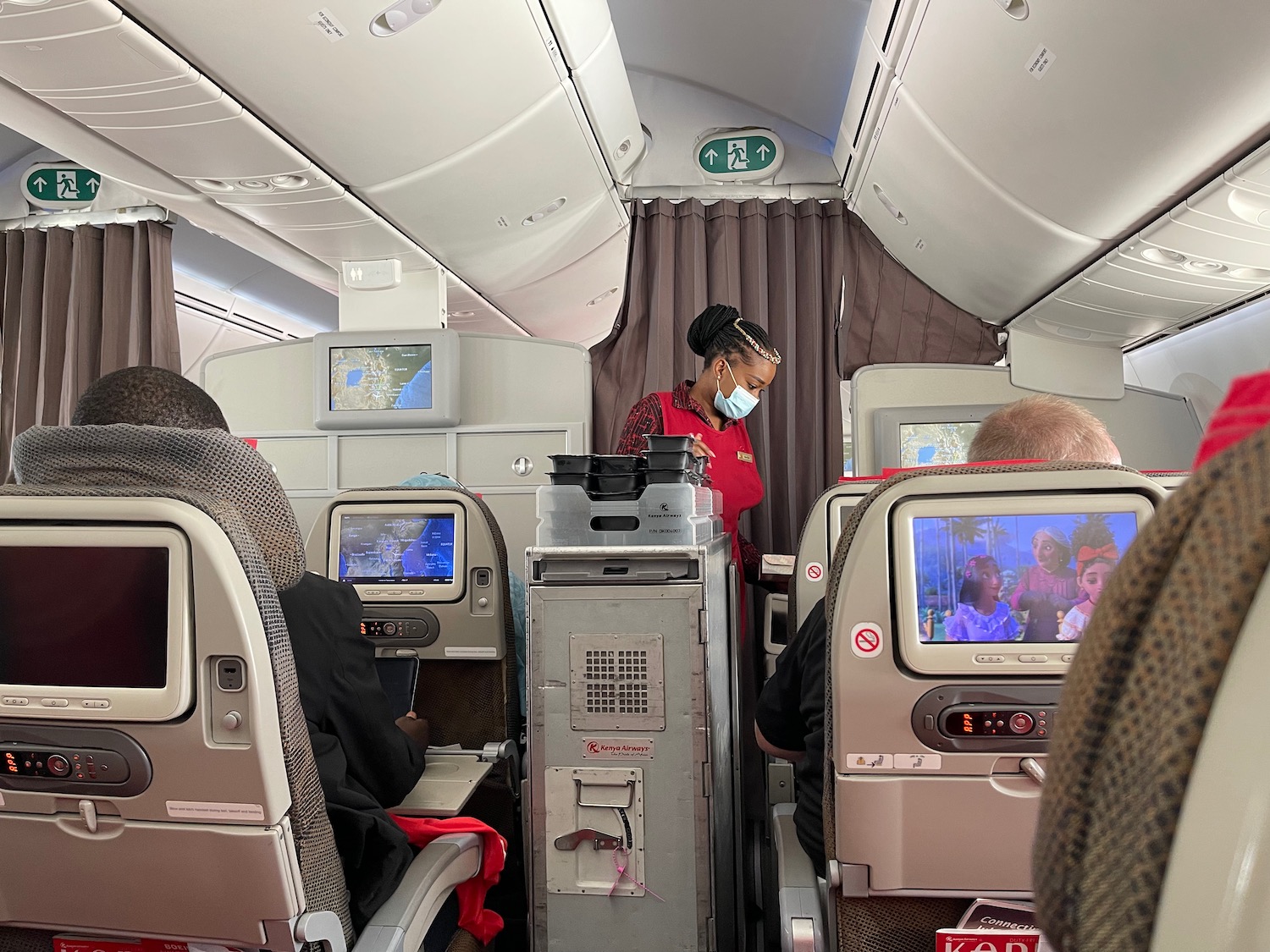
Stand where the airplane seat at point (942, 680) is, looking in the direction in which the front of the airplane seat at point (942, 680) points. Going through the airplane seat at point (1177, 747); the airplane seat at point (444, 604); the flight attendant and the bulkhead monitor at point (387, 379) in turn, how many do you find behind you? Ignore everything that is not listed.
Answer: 1

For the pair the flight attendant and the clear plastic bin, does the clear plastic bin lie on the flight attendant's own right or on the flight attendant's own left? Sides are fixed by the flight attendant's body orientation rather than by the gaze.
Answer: on the flight attendant's own right

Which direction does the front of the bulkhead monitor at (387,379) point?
toward the camera

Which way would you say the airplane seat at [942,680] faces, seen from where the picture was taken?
facing away from the viewer

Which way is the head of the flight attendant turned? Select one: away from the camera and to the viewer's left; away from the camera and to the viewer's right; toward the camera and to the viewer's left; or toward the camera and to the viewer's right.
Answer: toward the camera and to the viewer's right

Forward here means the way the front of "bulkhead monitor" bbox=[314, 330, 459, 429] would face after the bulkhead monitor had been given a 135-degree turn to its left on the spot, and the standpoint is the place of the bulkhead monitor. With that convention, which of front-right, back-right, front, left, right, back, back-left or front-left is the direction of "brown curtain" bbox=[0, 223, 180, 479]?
left

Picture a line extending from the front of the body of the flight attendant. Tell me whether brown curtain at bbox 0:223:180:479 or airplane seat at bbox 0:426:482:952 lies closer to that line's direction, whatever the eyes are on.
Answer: the airplane seat

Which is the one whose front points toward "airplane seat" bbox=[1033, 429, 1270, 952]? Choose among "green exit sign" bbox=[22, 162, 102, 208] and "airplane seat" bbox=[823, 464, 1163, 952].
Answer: the green exit sign

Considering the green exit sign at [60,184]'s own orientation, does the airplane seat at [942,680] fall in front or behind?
in front

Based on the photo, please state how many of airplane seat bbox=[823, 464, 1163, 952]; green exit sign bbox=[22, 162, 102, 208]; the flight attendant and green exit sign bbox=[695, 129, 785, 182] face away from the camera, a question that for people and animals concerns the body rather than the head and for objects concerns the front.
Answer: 1

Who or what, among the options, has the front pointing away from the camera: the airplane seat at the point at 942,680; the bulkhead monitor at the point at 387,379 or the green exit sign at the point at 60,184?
the airplane seat

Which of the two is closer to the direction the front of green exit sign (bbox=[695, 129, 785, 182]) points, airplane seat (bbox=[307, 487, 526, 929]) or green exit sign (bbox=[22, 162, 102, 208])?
the airplane seat

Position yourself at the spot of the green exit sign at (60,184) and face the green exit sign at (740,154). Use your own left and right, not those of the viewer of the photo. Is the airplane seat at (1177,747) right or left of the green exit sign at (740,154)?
right

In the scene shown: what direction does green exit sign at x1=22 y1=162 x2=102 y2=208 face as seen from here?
toward the camera

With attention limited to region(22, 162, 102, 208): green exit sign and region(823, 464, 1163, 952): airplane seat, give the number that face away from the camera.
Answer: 1
